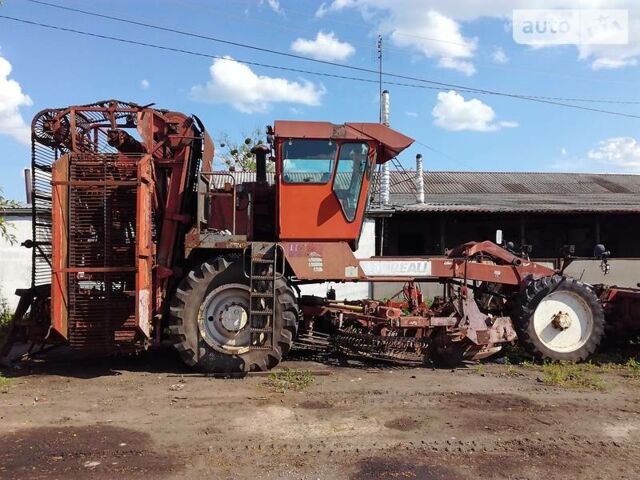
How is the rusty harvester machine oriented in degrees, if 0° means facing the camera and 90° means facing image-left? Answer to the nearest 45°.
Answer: approximately 270°

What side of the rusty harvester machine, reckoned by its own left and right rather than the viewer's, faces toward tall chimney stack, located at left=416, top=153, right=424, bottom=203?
left
